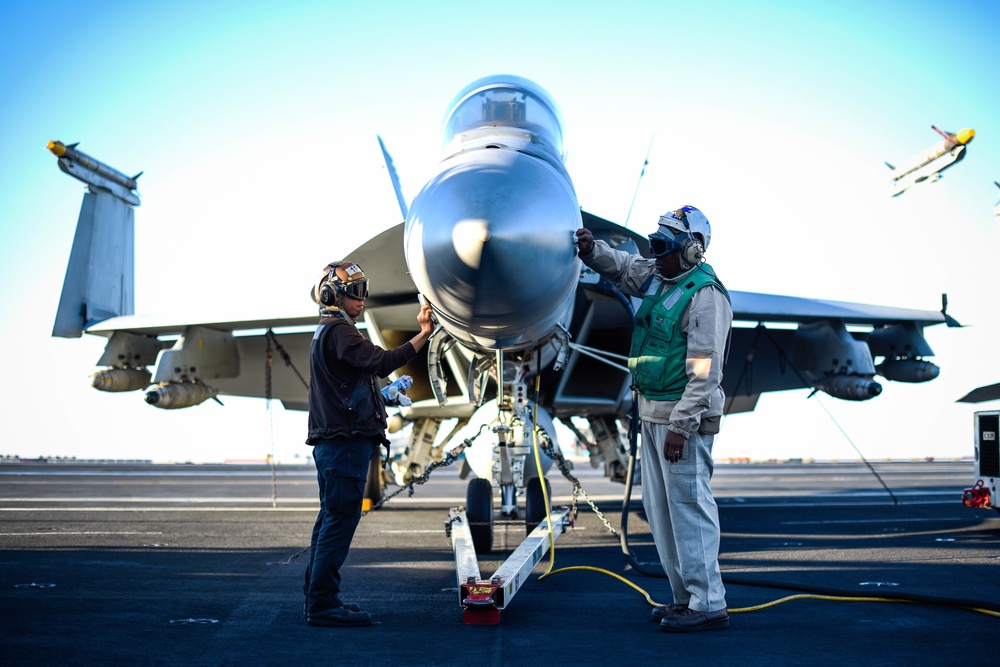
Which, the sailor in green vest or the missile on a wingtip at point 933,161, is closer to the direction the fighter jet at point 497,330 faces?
the sailor in green vest

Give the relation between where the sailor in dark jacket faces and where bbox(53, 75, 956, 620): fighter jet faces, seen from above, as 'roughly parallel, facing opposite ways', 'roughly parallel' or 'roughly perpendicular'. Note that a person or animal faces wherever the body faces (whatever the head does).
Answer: roughly perpendicular

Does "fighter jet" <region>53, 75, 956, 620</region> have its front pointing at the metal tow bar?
yes

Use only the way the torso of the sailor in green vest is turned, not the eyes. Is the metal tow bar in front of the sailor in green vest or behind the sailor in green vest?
in front

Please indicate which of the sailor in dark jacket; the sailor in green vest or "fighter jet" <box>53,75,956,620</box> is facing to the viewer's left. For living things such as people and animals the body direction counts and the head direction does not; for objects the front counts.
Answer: the sailor in green vest

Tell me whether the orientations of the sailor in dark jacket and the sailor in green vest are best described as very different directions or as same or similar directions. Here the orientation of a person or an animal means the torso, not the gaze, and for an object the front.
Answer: very different directions

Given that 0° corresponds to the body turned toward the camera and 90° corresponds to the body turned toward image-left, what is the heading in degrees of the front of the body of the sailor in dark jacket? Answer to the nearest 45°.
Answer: approximately 270°

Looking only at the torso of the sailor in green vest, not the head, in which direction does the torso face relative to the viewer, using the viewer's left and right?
facing to the left of the viewer

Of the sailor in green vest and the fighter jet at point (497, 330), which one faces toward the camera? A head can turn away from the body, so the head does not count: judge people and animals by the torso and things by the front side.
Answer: the fighter jet

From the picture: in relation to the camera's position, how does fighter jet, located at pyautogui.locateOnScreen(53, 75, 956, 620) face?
facing the viewer

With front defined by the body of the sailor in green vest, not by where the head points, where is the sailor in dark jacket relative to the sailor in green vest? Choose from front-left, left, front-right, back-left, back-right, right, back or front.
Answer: front

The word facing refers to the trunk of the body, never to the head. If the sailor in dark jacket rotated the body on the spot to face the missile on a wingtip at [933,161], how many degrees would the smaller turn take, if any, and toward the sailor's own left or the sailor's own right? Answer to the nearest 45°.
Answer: approximately 45° to the sailor's own left

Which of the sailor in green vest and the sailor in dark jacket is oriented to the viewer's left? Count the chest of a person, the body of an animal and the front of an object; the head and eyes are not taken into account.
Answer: the sailor in green vest

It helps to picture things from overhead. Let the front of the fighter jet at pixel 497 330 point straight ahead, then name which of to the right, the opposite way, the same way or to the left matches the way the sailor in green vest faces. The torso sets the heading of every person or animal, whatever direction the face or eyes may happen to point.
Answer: to the right
